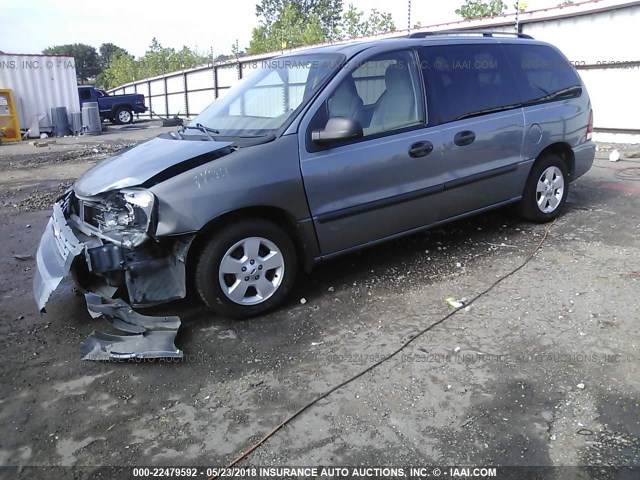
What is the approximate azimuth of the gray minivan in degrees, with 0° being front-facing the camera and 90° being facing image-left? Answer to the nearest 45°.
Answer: approximately 45°

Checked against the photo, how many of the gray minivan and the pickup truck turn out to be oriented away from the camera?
0

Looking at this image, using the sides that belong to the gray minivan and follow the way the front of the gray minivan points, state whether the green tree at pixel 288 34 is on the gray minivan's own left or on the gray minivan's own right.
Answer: on the gray minivan's own right

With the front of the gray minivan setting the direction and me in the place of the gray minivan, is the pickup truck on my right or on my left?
on my right

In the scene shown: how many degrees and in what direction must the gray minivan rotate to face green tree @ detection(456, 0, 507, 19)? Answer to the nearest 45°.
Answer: approximately 135° to its right
